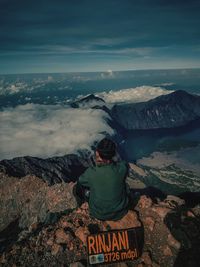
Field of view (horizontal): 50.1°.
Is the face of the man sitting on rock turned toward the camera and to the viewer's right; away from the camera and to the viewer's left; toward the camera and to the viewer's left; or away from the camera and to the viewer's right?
away from the camera and to the viewer's left

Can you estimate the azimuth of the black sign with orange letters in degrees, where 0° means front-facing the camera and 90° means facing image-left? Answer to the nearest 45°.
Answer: approximately 0°
